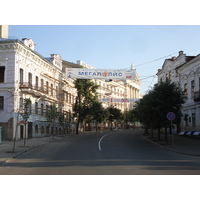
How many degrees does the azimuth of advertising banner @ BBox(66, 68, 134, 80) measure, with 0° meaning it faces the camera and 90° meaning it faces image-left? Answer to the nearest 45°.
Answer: approximately 0°

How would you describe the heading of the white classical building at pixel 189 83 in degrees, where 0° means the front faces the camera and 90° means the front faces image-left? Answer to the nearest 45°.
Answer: approximately 45°
